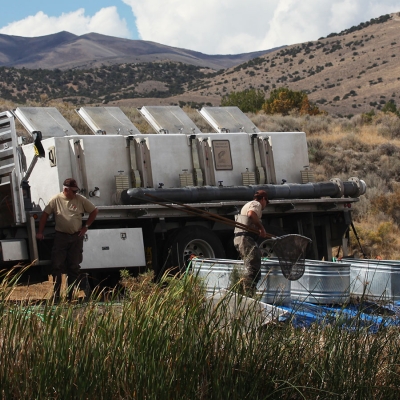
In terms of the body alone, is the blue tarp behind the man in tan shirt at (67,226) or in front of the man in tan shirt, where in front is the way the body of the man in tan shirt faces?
in front

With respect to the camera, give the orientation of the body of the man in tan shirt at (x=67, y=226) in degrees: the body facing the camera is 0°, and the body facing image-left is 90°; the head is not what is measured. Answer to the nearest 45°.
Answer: approximately 0°

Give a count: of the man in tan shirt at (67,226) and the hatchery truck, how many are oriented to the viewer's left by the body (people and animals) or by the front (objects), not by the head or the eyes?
1

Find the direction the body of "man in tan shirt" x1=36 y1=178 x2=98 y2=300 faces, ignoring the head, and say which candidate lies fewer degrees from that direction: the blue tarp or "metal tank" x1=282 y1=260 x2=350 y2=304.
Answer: the blue tarp

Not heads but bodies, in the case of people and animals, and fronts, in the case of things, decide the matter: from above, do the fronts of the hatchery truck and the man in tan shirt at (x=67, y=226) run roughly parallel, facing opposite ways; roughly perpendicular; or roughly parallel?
roughly perpendicular

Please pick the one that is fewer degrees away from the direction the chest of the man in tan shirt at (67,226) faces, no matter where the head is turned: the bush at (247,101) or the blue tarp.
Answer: the blue tarp

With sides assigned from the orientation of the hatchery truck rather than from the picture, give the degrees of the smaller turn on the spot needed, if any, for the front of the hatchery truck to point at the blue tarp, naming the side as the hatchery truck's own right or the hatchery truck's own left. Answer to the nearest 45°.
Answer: approximately 90° to the hatchery truck's own left

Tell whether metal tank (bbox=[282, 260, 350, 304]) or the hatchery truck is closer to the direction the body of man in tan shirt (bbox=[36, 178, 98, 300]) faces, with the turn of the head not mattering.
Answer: the metal tank

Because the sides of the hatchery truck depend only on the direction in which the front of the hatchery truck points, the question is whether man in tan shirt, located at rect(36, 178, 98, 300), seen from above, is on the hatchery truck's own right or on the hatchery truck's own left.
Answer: on the hatchery truck's own left

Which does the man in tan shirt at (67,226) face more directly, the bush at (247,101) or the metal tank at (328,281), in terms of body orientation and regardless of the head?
the metal tank

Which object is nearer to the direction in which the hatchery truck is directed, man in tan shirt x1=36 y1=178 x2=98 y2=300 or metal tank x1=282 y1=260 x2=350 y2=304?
the man in tan shirt

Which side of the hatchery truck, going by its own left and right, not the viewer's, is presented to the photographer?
left

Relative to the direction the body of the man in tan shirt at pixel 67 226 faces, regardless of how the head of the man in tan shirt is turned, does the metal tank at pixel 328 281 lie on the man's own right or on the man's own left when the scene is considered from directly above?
on the man's own left
